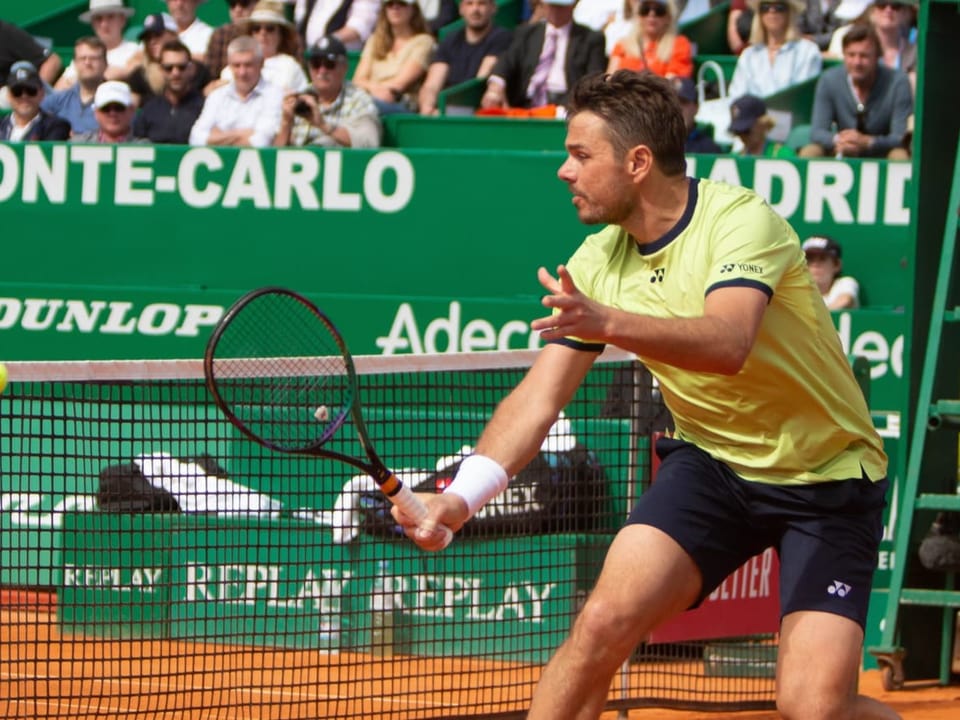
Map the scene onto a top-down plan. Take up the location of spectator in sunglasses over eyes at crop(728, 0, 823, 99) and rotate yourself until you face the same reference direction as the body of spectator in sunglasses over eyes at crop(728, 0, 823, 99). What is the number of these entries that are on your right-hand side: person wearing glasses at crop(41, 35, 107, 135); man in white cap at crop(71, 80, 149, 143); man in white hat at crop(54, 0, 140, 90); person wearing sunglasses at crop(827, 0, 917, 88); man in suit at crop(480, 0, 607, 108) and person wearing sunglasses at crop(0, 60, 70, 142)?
5

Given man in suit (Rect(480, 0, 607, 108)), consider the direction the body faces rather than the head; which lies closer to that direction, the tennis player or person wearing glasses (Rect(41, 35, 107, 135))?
the tennis player

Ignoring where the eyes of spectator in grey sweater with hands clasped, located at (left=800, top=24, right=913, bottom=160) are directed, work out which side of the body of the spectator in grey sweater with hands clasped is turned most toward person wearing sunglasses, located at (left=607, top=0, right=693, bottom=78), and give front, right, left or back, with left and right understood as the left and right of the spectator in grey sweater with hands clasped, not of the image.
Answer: right

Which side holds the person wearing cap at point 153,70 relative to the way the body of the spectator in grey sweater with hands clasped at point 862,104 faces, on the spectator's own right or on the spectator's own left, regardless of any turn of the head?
on the spectator's own right

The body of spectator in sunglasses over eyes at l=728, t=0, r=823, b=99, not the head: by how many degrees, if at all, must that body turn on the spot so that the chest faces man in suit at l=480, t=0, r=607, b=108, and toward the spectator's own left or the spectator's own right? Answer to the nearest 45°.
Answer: approximately 90° to the spectator's own right

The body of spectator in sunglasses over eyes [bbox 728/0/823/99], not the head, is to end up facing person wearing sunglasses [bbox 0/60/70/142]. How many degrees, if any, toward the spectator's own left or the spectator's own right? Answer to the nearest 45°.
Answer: approximately 90° to the spectator's own right

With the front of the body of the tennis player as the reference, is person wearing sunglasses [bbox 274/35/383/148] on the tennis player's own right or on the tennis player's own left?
on the tennis player's own right

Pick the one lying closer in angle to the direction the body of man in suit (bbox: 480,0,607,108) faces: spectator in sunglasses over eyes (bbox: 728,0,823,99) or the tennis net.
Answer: the tennis net
